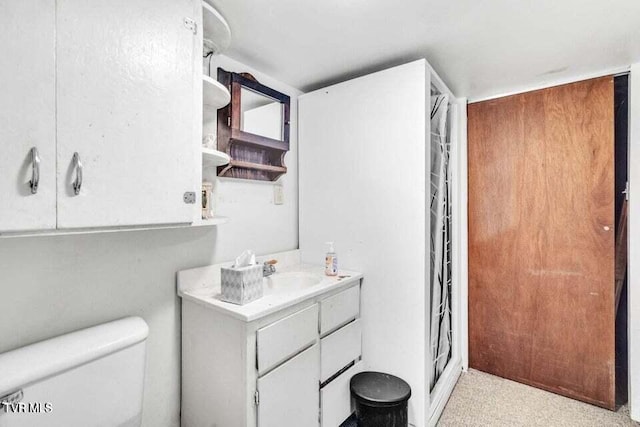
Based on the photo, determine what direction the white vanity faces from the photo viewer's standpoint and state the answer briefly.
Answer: facing the viewer and to the right of the viewer

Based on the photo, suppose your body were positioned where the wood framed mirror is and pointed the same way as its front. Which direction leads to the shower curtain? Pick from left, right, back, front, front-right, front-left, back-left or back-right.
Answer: front-left

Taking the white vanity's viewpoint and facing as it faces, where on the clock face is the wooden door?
The wooden door is roughly at 10 o'clock from the white vanity.

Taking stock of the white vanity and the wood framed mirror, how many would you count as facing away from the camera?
0
